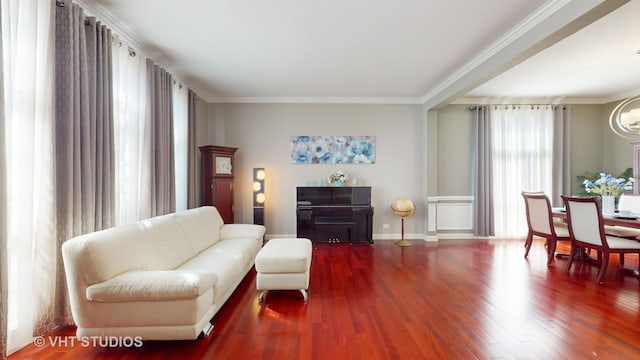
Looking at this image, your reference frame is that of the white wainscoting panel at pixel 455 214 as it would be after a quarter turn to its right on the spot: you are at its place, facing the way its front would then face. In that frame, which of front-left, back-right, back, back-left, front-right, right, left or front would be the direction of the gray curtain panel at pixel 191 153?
front-left

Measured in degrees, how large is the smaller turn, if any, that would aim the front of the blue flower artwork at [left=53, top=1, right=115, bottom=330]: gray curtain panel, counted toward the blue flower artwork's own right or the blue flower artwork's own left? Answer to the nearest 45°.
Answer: approximately 45° to the blue flower artwork's own right

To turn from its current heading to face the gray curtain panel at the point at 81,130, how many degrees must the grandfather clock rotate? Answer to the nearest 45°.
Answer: approximately 90° to its right

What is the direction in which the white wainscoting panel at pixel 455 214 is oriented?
toward the camera

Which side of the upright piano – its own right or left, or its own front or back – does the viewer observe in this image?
front

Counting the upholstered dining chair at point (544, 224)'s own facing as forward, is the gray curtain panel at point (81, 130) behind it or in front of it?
behind

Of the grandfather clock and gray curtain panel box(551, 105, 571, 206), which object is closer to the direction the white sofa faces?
the gray curtain panel

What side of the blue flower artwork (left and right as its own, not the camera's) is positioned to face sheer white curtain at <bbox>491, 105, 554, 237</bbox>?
left

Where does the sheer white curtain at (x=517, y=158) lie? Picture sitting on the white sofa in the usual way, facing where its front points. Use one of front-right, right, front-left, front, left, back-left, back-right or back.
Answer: front-left

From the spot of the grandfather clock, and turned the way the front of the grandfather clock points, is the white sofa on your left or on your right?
on your right

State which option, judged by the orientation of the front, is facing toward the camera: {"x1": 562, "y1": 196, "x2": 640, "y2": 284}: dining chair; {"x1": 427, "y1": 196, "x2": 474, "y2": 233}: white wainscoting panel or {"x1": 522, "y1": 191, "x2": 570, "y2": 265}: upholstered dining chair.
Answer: the white wainscoting panel

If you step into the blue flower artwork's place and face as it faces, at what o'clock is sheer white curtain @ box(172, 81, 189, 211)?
The sheer white curtain is roughly at 2 o'clock from the blue flower artwork.

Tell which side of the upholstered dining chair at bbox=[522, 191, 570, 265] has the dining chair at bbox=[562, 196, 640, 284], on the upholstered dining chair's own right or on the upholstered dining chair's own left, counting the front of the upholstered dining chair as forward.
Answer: on the upholstered dining chair's own right

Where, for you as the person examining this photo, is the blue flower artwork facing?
facing the viewer

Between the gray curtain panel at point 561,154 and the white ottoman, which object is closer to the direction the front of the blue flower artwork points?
the white ottoman

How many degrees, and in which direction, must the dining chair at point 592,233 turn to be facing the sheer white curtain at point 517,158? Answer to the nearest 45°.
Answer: approximately 90° to its left

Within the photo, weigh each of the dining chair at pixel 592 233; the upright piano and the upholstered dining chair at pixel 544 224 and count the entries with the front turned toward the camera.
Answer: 1

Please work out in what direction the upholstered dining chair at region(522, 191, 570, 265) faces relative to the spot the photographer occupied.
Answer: facing away from the viewer and to the right of the viewer
